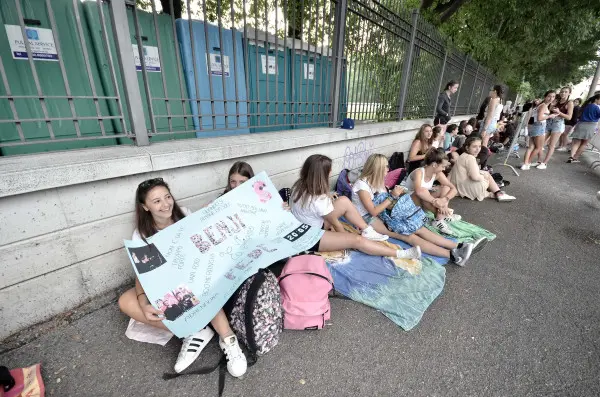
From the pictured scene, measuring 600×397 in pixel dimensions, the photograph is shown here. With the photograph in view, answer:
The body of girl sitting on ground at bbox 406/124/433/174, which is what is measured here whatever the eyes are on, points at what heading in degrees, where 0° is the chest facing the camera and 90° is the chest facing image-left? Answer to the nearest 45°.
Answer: approximately 315°

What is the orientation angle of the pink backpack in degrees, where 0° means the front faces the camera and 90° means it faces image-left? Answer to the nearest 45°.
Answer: approximately 0°

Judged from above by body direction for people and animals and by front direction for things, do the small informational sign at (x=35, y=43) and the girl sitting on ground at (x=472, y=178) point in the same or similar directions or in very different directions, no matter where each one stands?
same or similar directions

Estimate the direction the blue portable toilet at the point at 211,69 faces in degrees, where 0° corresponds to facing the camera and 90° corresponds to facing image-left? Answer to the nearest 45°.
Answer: approximately 315°

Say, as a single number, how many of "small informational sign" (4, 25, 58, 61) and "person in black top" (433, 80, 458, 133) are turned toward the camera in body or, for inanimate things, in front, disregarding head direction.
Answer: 1

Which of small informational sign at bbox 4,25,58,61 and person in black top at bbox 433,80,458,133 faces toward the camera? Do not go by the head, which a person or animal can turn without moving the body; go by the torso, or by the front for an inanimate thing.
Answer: the small informational sign

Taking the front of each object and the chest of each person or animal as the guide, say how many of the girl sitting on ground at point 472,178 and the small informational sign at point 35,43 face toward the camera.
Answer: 1

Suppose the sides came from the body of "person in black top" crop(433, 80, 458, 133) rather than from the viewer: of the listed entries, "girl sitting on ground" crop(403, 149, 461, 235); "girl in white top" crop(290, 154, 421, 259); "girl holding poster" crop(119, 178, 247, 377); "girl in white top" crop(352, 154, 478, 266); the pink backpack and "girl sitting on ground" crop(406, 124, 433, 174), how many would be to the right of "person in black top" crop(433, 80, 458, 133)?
6

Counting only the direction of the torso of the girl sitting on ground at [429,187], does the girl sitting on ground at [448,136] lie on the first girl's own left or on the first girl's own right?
on the first girl's own left

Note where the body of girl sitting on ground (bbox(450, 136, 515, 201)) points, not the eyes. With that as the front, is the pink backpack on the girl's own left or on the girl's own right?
on the girl's own right

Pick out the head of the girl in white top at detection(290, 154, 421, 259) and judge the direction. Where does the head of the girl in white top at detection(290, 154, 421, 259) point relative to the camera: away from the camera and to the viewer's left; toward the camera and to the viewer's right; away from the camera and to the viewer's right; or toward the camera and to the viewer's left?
away from the camera and to the viewer's right

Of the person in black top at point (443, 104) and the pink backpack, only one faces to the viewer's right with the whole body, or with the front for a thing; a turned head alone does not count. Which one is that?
the person in black top

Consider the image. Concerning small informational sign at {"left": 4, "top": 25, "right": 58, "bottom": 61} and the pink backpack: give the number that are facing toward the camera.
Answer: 2

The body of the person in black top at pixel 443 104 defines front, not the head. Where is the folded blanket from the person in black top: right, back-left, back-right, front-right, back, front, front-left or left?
right

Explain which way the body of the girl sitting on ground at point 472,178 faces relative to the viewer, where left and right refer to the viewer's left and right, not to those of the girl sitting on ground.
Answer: facing to the right of the viewer

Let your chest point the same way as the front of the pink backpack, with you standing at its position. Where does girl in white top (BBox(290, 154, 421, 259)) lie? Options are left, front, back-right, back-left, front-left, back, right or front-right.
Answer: back

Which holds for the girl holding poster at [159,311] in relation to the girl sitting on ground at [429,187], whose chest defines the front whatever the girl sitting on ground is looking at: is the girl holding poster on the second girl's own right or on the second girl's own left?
on the second girl's own right

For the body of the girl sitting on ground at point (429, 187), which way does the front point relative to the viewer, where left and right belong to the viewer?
facing the viewer and to the right of the viewer

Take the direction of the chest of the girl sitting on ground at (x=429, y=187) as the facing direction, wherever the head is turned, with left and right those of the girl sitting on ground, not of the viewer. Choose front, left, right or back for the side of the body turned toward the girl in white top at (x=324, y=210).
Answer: right

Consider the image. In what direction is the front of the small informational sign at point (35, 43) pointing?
toward the camera
